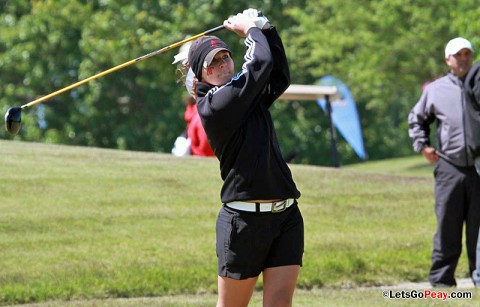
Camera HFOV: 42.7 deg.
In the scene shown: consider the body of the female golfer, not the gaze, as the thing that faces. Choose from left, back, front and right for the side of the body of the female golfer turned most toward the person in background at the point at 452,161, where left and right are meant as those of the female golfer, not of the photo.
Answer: left

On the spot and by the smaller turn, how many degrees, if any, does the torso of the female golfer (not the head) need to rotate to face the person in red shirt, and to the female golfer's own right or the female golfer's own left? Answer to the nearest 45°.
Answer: approximately 135° to the female golfer's own left

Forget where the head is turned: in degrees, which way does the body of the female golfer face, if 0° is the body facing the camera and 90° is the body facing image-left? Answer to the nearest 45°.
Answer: approximately 315°
